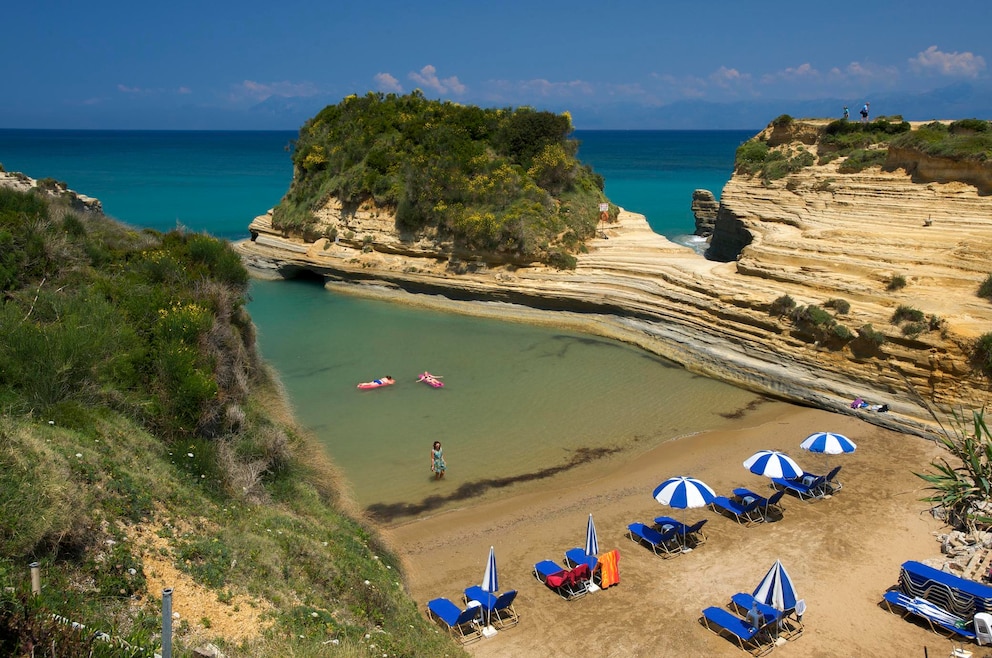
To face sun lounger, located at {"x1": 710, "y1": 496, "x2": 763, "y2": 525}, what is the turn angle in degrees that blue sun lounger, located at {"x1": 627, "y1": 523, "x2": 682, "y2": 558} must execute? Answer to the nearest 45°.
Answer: approximately 90° to its right

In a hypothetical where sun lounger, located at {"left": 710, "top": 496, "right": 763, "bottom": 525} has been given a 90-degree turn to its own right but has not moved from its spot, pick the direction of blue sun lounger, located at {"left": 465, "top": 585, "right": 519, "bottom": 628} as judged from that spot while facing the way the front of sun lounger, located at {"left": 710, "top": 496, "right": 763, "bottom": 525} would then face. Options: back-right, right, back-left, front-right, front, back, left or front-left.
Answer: back

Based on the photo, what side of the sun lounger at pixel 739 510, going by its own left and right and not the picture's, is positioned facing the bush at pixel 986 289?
right

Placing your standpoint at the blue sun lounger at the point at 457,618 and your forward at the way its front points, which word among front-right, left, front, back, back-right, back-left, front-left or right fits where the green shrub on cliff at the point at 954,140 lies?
right

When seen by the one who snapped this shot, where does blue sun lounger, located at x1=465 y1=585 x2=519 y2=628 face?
facing away from the viewer and to the left of the viewer

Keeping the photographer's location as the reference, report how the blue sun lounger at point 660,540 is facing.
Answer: facing away from the viewer and to the left of the viewer

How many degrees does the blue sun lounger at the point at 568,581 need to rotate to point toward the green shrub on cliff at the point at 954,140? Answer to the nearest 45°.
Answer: approximately 90° to its right

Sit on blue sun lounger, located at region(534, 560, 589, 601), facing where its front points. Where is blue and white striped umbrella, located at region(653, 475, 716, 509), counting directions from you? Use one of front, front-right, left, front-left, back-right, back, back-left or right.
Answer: right

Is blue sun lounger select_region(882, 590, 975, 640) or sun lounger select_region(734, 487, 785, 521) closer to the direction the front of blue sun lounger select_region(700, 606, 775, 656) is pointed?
the sun lounger

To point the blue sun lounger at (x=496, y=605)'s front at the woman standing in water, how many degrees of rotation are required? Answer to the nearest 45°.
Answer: approximately 45° to its right

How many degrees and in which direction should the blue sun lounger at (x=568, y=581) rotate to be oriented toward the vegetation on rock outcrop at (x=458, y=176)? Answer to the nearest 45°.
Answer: approximately 45° to its right

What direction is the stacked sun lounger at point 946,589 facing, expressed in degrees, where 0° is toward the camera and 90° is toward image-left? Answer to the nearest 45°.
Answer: approximately 135°
